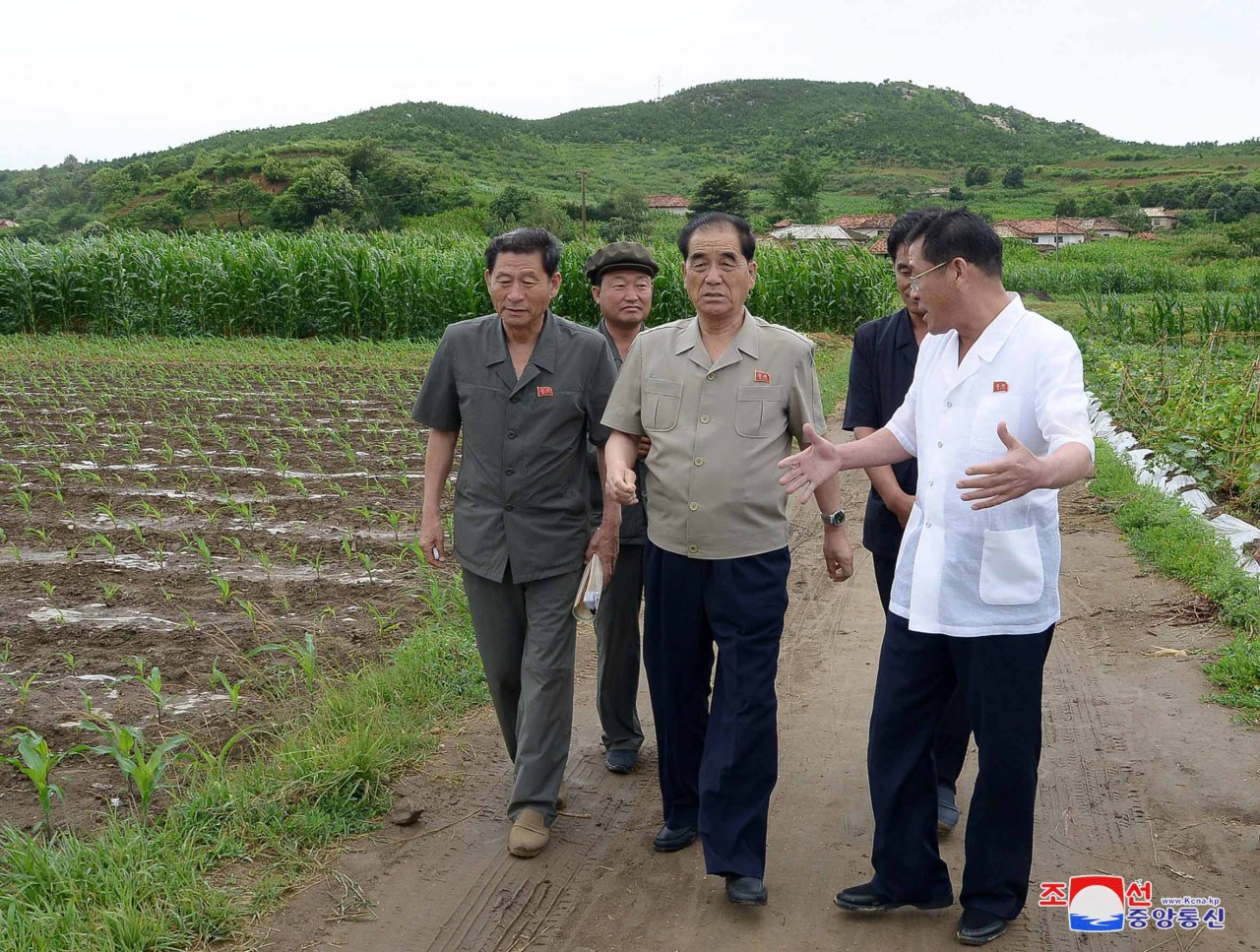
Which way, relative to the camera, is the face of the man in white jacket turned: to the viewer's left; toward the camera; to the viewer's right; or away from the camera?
to the viewer's left

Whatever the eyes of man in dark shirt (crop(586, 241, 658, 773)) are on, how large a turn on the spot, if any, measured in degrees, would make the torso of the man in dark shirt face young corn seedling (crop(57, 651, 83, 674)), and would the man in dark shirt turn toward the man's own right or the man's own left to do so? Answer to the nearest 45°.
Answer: approximately 90° to the man's own right

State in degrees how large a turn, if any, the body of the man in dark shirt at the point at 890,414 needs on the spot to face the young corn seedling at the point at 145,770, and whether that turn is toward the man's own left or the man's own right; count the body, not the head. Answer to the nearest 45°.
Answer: approximately 90° to the man's own right

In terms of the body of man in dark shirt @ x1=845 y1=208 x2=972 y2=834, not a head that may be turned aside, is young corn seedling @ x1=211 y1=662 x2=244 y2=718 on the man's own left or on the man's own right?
on the man's own right

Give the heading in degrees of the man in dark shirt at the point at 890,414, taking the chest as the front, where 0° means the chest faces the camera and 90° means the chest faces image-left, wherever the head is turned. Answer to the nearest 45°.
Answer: approximately 0°

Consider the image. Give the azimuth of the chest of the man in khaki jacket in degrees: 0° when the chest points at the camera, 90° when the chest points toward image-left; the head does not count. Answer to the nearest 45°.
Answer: approximately 0°

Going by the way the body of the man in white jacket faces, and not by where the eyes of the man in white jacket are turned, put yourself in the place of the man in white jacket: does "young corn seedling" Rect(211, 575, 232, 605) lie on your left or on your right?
on your right

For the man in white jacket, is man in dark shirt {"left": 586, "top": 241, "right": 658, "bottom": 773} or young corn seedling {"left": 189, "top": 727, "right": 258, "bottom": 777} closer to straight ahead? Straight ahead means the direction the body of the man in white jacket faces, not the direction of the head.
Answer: the young corn seedling

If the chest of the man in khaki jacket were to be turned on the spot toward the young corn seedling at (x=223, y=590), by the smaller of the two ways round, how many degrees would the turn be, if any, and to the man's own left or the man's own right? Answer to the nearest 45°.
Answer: approximately 135° to the man's own right
